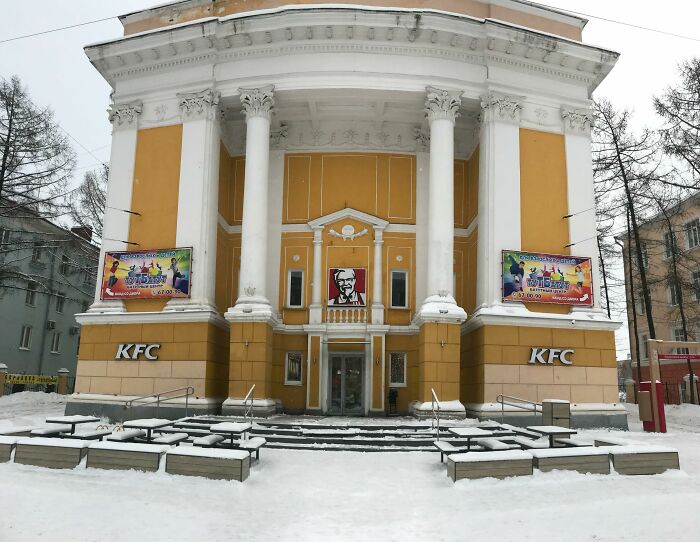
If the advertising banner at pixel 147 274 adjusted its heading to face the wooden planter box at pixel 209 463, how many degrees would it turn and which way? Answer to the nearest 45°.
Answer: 0° — it already faces it

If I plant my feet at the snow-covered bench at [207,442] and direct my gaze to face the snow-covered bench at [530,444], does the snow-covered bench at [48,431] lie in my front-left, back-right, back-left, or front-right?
back-left

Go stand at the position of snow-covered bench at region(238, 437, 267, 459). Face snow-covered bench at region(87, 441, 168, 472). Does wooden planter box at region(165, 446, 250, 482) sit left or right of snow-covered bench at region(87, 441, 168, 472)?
left

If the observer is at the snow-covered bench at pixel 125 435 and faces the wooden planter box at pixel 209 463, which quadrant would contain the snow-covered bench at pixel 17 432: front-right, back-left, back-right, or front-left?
back-right

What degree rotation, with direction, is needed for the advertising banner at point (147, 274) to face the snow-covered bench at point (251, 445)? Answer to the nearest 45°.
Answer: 0° — it already faces it

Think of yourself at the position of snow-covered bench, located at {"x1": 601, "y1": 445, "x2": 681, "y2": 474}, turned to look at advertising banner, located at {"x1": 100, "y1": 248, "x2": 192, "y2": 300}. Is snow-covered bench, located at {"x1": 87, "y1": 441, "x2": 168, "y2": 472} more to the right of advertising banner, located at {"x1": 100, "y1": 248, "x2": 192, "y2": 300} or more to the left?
left

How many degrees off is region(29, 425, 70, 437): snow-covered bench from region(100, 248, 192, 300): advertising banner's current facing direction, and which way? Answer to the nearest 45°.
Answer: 0° — it already faces it

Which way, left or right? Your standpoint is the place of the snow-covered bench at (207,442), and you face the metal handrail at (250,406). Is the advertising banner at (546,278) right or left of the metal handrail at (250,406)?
right

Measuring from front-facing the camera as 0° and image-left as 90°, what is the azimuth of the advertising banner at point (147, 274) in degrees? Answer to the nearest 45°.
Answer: approximately 0°
